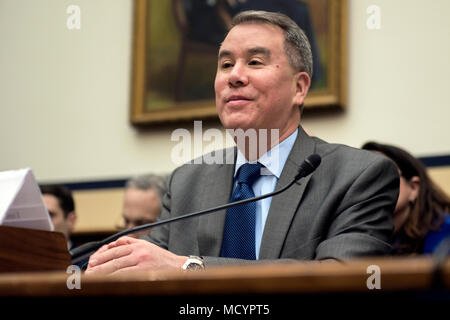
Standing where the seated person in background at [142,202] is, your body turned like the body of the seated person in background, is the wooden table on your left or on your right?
on your left

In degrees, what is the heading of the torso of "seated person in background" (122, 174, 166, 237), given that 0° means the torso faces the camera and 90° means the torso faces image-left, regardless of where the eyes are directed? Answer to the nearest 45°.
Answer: approximately 45°

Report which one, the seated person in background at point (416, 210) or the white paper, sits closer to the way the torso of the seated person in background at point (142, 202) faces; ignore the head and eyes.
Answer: the white paper

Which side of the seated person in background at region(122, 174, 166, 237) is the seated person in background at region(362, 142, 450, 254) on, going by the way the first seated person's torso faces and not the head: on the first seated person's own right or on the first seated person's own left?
on the first seated person's own left

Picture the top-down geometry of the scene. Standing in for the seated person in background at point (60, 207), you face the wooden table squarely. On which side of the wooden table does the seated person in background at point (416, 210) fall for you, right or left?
left

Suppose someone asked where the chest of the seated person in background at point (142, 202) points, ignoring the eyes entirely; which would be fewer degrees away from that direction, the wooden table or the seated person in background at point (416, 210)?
the wooden table
